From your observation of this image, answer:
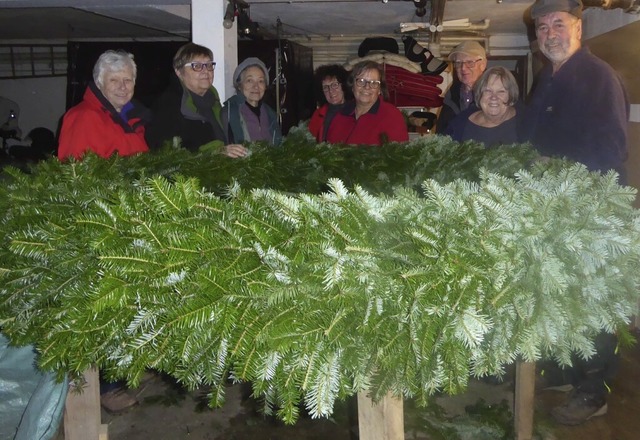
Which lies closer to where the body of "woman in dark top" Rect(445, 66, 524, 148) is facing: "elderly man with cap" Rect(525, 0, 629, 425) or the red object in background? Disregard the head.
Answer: the elderly man with cap

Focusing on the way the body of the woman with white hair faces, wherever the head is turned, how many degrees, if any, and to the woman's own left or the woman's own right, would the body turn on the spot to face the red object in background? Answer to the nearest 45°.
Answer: approximately 90° to the woman's own left

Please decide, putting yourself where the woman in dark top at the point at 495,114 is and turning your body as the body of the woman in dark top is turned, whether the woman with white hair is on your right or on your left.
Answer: on your right

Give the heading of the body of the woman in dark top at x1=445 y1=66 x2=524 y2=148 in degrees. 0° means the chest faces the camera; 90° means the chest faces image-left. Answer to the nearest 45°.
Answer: approximately 0°
